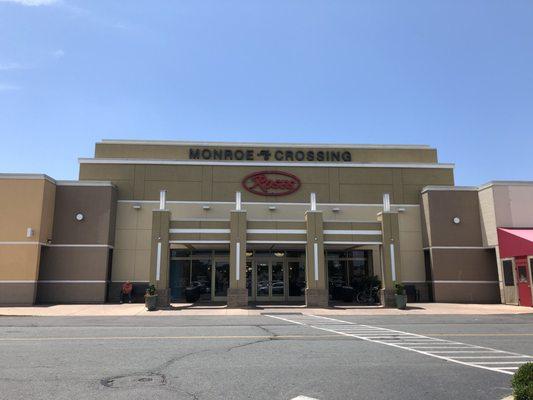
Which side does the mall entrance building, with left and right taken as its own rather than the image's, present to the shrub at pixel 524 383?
front

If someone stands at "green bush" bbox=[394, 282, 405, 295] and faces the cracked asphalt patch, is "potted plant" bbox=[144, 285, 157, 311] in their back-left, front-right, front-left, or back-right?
front-right

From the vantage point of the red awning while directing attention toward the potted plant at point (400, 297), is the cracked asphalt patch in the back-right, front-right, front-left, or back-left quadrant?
front-left

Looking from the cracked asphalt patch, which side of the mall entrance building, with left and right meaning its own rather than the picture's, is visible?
front

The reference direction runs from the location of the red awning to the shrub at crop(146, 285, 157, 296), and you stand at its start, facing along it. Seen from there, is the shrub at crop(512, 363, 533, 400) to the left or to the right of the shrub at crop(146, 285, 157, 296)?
left

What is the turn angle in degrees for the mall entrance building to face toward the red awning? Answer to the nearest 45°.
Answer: approximately 90° to its left

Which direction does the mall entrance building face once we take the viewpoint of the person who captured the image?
facing the viewer

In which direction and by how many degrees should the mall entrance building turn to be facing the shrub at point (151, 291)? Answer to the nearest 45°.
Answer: approximately 45° to its right

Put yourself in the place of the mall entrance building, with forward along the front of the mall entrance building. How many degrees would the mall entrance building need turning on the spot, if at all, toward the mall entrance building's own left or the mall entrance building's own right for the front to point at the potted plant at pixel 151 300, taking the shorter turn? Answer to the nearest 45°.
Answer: approximately 45° to the mall entrance building's own right

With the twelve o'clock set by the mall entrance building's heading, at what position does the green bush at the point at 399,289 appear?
The green bush is roughly at 10 o'clock from the mall entrance building.

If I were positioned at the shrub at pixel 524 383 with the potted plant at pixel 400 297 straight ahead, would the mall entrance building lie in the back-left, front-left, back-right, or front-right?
front-left
